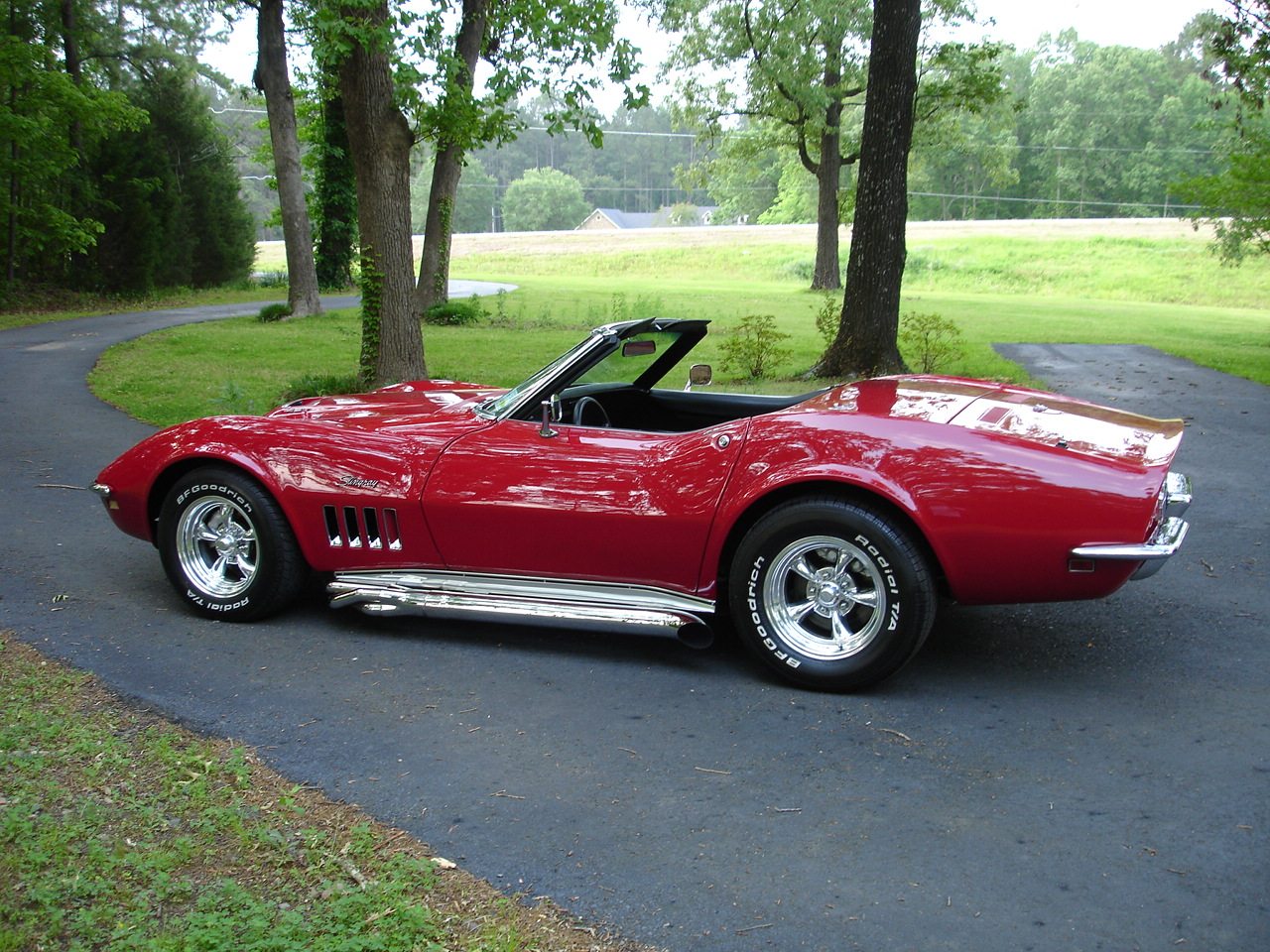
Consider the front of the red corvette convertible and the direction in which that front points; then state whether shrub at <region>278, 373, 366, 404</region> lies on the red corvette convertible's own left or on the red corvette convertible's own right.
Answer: on the red corvette convertible's own right

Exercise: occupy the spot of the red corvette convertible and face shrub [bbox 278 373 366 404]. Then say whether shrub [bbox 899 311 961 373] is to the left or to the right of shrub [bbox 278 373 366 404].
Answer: right

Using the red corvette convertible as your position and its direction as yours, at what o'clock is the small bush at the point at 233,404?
The small bush is roughly at 2 o'clock from the red corvette convertible.

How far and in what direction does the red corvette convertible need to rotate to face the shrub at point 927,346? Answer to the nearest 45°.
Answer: approximately 90° to its right

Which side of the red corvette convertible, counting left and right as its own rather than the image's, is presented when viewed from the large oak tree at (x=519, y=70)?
right

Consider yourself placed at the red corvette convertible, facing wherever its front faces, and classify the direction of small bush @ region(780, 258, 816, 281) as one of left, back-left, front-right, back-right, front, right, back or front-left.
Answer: right

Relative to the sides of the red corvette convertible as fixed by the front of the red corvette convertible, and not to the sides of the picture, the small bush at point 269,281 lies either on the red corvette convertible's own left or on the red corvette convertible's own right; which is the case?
on the red corvette convertible's own right

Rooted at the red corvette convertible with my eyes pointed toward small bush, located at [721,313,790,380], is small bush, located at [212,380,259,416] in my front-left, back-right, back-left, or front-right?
front-left

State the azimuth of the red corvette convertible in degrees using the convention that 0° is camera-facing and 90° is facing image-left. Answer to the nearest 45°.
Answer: approximately 90°

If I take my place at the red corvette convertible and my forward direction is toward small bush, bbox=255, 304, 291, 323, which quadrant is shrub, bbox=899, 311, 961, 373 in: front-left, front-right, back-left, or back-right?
front-right
